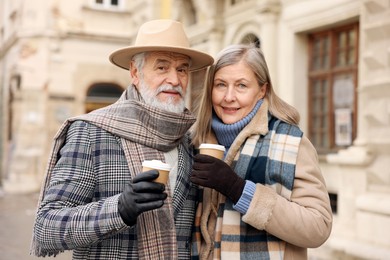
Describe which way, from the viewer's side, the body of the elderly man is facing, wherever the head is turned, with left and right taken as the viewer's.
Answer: facing the viewer and to the right of the viewer

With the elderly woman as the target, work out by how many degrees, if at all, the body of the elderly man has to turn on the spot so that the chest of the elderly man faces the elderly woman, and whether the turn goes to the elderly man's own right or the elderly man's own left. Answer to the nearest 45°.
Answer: approximately 45° to the elderly man's own left

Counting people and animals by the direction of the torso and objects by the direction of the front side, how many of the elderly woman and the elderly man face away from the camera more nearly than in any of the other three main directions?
0

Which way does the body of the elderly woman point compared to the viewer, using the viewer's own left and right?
facing the viewer and to the left of the viewer

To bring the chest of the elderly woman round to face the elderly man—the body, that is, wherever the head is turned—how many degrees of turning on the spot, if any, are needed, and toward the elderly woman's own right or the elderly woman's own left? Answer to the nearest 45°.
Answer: approximately 45° to the elderly woman's own right
